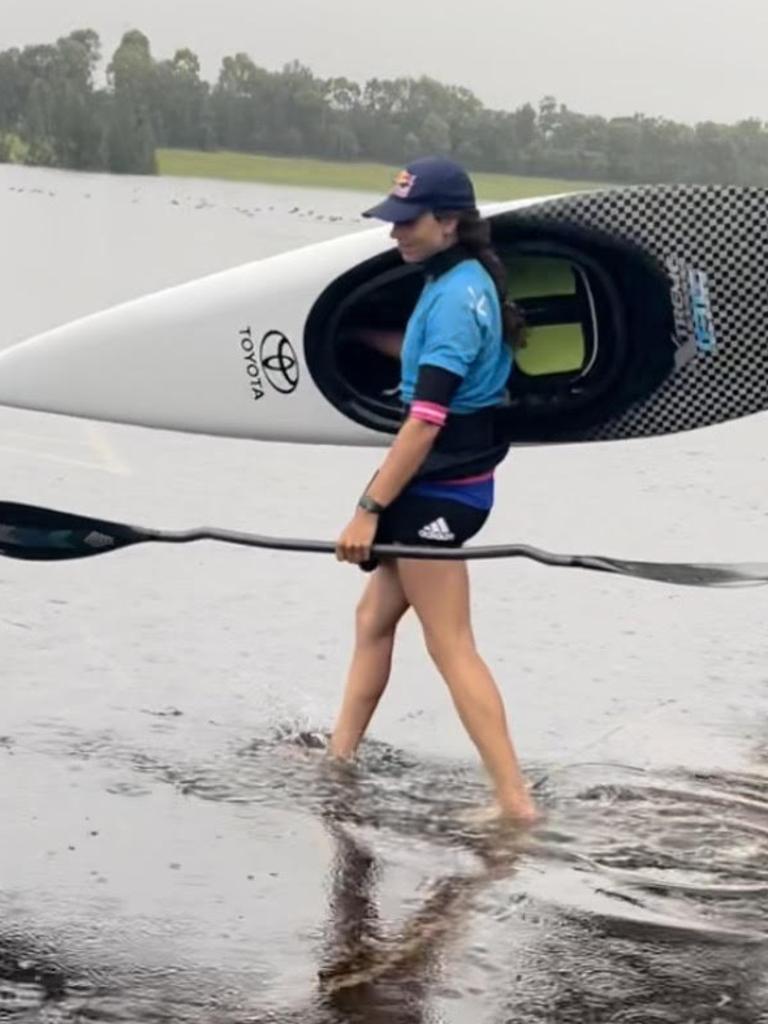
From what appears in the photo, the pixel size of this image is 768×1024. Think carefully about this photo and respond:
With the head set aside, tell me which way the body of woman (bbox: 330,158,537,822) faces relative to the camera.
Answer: to the viewer's left
